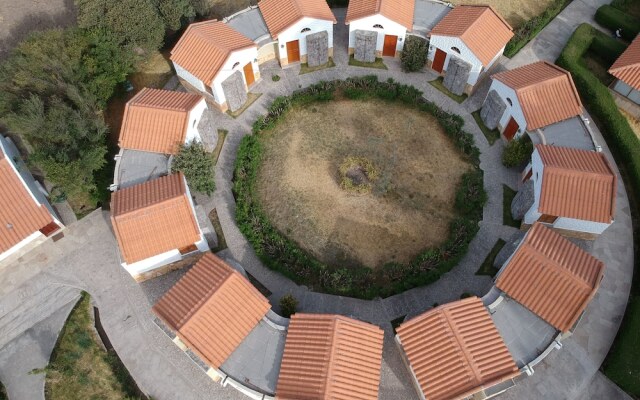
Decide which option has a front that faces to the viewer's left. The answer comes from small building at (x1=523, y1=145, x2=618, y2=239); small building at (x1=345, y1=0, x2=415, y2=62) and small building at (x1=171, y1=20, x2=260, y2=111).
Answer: small building at (x1=523, y1=145, x2=618, y2=239)

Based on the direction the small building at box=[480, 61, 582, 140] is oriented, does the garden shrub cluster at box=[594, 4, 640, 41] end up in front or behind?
behind

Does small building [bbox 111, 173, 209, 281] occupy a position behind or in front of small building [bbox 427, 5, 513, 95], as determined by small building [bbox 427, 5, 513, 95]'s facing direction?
in front

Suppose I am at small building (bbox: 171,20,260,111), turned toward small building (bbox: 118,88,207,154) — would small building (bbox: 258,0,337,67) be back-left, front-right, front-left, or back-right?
back-left

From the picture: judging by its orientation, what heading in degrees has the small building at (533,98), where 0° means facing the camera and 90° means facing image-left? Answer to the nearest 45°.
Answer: approximately 45°

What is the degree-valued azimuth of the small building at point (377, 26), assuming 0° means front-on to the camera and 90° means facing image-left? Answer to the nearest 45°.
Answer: approximately 0°

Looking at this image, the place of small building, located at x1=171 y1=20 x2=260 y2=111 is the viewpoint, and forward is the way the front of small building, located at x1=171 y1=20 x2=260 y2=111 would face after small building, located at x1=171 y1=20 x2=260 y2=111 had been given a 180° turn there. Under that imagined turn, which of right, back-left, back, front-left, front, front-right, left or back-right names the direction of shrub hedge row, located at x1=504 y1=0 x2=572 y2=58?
back-right

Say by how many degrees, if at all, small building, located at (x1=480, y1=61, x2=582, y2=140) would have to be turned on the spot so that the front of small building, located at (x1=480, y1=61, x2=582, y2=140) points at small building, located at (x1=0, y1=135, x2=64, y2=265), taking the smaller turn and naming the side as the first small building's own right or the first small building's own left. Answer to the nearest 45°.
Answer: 0° — it already faces it

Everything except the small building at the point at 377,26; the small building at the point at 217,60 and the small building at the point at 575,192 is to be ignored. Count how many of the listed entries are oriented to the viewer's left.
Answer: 1

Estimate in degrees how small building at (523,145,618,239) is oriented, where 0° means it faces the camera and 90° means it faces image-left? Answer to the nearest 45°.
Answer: approximately 90°

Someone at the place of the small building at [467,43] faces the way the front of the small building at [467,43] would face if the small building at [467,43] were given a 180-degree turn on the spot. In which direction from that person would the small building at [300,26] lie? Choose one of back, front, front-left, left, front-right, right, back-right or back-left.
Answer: back-left

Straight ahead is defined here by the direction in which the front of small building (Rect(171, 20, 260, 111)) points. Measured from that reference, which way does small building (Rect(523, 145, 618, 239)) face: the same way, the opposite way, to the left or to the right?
the opposite way

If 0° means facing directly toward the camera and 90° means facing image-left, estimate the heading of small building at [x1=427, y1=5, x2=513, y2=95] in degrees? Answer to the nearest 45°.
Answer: approximately 45°

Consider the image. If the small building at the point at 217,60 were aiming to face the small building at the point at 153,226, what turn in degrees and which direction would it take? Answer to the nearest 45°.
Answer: approximately 90° to its right

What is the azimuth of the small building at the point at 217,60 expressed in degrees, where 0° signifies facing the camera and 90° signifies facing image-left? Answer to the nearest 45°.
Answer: approximately 315°

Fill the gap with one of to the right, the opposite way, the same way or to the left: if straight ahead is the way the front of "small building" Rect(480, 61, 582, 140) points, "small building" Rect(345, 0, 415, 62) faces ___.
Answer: to the left
